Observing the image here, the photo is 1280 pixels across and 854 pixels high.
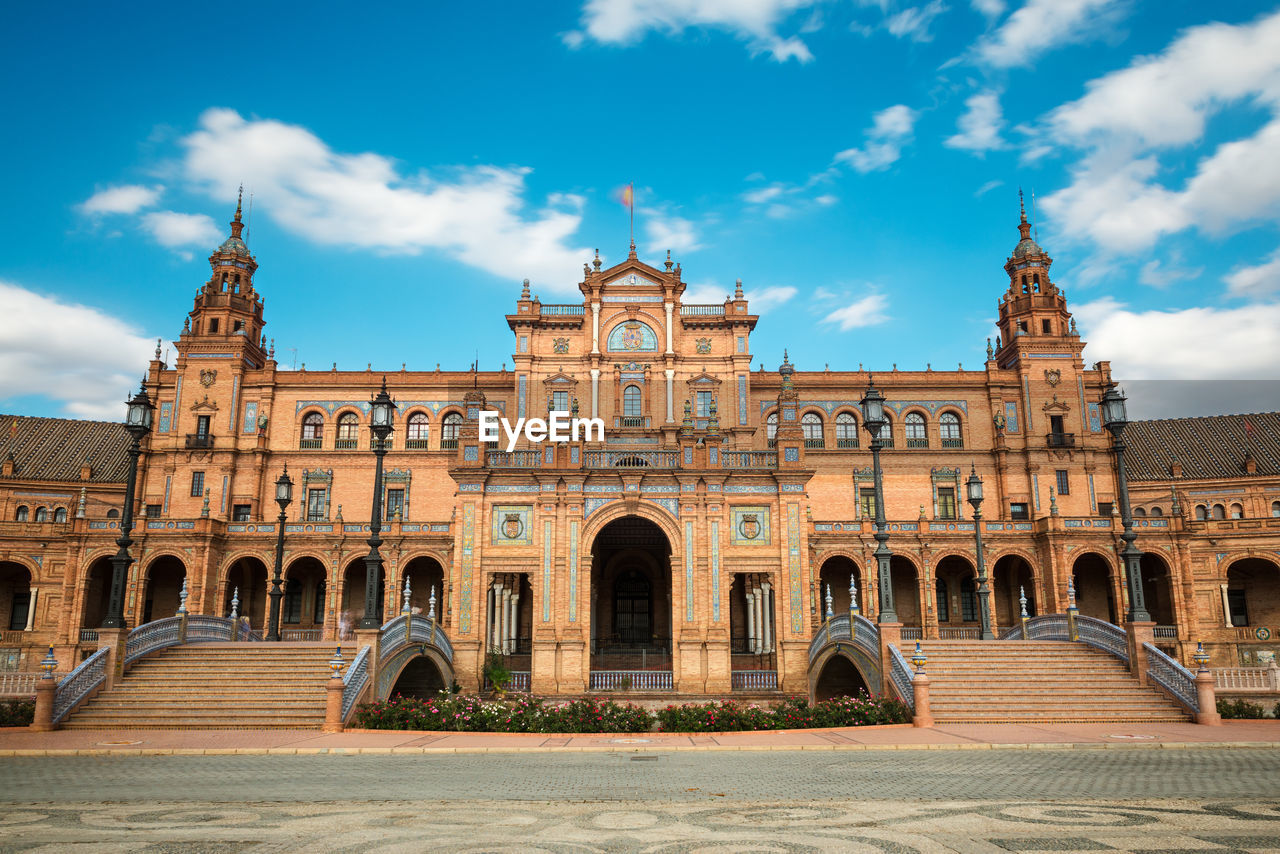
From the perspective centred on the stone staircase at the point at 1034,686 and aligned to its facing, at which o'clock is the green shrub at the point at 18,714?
The green shrub is roughly at 2 o'clock from the stone staircase.

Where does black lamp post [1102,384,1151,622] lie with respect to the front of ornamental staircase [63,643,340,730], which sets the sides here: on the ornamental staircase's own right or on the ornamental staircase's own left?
on the ornamental staircase's own left

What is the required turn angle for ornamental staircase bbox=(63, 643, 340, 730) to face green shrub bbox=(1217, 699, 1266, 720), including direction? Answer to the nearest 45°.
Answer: approximately 45° to its left

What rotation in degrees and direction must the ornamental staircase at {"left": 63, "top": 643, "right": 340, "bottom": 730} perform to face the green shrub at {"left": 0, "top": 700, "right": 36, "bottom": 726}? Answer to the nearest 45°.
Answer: approximately 90° to its right

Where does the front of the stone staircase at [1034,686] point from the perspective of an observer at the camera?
facing the viewer

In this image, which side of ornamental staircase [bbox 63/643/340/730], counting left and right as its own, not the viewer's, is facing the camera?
front

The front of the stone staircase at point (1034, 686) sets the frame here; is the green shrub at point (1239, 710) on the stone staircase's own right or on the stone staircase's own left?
on the stone staircase's own left

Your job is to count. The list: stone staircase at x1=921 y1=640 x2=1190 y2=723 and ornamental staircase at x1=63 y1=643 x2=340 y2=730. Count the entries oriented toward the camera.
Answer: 2

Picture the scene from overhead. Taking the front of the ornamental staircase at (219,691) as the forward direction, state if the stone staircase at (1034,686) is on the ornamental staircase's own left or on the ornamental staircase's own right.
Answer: on the ornamental staircase's own left

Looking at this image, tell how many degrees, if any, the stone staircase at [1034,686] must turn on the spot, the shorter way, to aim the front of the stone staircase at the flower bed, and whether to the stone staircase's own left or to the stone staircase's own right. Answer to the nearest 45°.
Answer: approximately 45° to the stone staircase's own right
